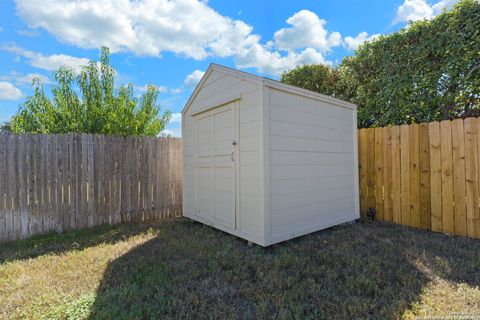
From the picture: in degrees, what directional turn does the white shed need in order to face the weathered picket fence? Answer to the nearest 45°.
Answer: approximately 45° to its right

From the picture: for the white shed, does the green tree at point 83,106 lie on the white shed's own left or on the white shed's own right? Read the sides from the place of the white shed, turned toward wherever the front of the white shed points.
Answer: on the white shed's own right

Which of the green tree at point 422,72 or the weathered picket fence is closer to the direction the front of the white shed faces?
the weathered picket fence

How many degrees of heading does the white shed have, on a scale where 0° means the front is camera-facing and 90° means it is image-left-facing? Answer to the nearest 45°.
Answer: approximately 45°

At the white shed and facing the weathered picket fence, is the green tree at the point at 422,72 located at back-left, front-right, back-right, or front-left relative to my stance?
back-right

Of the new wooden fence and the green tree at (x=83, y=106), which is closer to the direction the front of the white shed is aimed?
the green tree

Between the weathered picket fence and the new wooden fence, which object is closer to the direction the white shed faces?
the weathered picket fence

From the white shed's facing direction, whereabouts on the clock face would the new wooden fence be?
The new wooden fence is roughly at 7 o'clock from the white shed.

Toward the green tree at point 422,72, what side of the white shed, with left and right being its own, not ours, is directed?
back
